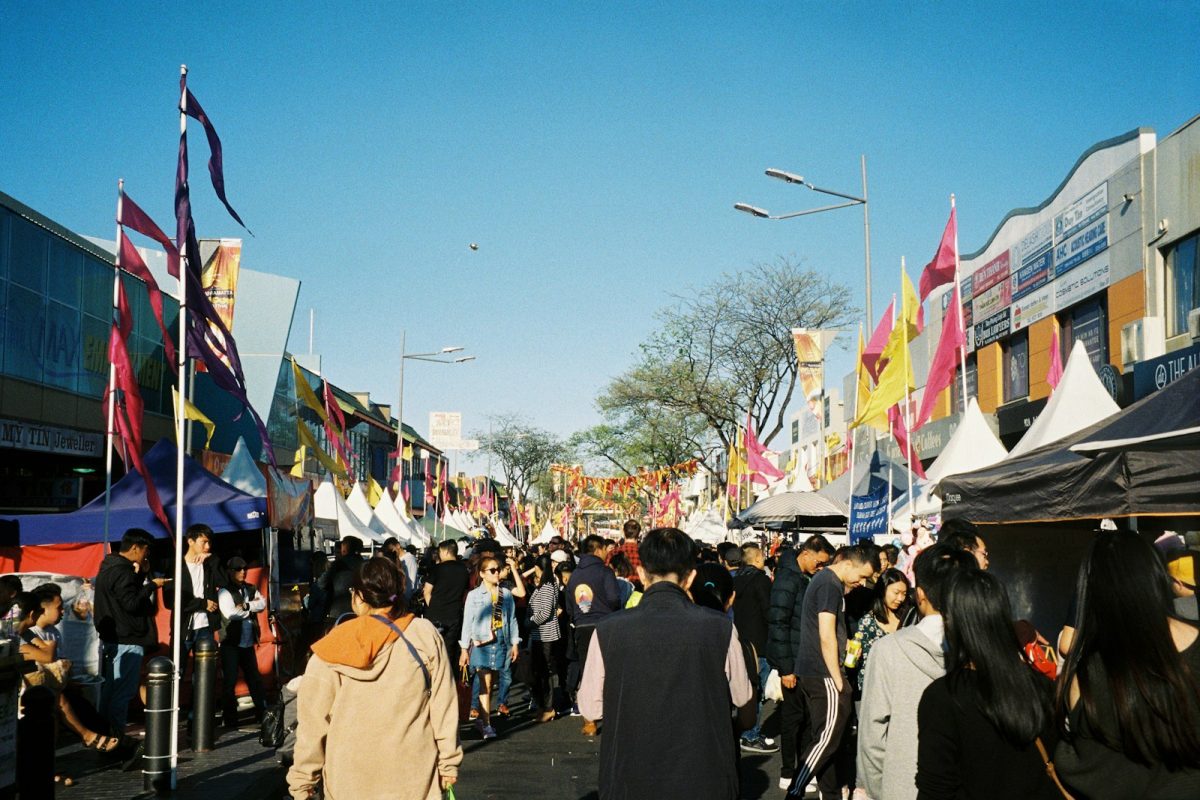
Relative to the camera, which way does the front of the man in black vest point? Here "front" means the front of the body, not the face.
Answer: away from the camera

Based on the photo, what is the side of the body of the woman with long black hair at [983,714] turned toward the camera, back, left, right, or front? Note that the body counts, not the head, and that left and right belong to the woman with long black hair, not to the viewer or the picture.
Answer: back

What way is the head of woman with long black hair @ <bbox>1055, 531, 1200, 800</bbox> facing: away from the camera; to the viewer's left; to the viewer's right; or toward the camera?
away from the camera

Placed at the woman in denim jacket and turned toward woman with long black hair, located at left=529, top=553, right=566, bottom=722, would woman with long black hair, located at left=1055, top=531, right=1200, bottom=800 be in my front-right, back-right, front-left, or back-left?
back-right

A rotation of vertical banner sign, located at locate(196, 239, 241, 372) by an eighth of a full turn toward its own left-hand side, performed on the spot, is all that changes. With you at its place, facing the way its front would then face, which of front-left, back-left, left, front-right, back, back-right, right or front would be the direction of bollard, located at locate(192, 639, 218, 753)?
front-right

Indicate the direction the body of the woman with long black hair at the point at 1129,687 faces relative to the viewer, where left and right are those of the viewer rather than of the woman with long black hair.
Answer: facing away from the viewer

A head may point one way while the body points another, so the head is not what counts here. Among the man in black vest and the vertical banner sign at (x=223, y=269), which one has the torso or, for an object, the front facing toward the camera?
the vertical banner sign

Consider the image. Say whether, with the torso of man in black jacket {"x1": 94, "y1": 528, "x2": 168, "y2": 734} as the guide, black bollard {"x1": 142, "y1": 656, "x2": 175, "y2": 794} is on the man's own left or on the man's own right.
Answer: on the man's own right

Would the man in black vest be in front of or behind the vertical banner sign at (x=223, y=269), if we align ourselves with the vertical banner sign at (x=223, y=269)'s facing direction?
in front

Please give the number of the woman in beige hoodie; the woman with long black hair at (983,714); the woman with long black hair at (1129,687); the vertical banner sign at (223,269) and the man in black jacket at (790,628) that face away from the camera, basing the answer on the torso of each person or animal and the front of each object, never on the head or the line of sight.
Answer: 3

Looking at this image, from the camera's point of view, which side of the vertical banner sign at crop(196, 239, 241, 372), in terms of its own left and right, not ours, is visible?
front

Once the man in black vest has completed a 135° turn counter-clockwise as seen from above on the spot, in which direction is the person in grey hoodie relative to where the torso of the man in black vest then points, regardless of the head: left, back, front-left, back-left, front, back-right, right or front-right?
back-left

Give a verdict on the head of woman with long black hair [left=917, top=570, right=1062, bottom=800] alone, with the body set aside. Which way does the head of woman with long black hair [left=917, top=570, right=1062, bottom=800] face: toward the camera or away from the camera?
away from the camera

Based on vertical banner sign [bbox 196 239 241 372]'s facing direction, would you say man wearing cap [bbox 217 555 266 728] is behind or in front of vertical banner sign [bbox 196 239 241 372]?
in front

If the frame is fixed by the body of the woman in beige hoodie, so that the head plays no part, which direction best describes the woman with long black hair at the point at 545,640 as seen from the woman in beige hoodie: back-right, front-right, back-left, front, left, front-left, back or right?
front

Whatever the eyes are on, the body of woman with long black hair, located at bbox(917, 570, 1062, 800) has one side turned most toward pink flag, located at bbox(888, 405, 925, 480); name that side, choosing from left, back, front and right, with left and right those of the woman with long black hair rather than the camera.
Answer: front
